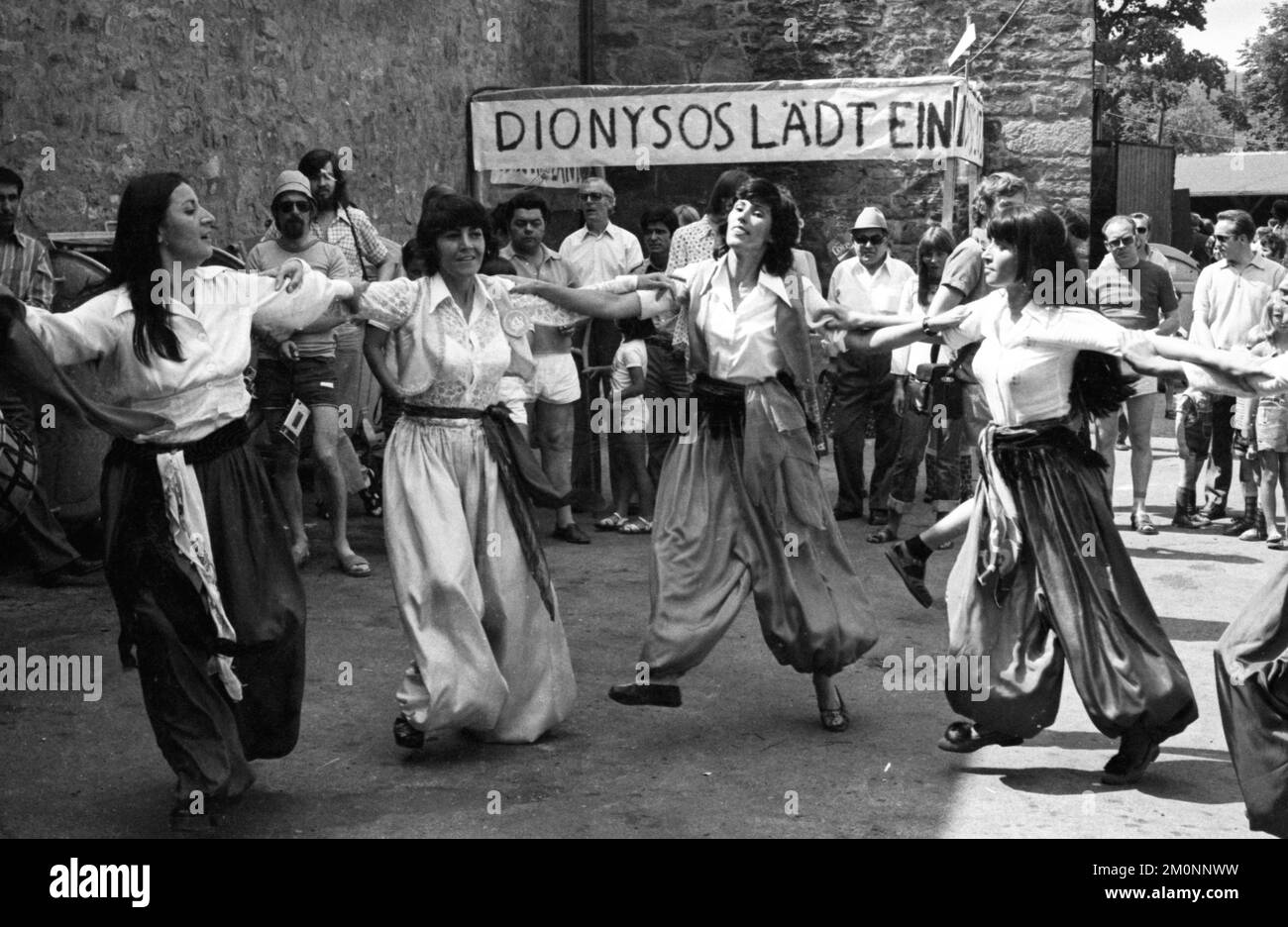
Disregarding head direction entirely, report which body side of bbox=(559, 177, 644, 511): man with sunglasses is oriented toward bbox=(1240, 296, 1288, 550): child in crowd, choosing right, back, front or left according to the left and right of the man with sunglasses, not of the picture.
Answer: left

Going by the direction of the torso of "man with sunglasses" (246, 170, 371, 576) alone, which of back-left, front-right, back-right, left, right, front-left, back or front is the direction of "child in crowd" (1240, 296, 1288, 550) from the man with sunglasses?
left

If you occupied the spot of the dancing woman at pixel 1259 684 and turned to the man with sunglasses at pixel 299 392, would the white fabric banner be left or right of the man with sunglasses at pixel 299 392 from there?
right

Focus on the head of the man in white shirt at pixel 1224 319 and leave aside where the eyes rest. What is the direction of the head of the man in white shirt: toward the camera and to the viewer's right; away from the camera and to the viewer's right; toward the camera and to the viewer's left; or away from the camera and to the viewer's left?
toward the camera and to the viewer's left

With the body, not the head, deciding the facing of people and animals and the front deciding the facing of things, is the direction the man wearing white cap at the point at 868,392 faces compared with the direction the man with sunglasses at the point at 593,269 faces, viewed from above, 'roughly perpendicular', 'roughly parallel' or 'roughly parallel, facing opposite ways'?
roughly parallel

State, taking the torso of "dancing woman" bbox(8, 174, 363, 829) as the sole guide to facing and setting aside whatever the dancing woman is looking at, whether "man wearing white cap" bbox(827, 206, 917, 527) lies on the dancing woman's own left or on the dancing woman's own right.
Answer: on the dancing woman's own left

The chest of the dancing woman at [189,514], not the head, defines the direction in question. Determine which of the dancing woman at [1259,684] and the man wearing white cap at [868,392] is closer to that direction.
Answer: the dancing woman

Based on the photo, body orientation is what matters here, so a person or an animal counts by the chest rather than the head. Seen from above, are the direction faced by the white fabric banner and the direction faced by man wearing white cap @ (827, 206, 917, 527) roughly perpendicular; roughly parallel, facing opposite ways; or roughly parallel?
roughly parallel

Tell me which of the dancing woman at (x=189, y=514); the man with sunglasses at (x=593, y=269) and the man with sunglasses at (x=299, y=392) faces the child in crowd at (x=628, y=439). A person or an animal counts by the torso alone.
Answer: the man with sunglasses at (x=593, y=269)

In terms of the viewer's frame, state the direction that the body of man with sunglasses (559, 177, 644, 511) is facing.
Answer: toward the camera

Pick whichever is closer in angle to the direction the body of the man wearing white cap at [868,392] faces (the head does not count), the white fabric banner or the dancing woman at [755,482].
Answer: the dancing woman

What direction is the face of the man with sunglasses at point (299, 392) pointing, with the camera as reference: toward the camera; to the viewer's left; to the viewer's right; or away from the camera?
toward the camera

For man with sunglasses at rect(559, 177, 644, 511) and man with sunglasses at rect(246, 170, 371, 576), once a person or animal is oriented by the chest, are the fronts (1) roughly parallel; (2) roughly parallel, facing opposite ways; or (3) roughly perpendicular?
roughly parallel

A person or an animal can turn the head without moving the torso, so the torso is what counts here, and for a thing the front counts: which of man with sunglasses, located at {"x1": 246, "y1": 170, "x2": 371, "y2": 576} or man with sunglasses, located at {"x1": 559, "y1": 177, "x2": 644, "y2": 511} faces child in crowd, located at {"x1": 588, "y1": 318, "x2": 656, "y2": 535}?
man with sunglasses, located at {"x1": 559, "y1": 177, "x2": 644, "y2": 511}

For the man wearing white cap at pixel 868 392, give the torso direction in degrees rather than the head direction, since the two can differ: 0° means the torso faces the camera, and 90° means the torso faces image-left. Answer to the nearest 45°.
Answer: approximately 0°

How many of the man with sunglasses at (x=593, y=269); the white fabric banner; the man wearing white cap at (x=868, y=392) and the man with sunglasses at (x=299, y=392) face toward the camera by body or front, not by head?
4

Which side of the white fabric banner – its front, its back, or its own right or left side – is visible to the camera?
front

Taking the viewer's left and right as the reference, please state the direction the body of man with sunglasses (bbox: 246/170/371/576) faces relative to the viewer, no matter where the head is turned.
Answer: facing the viewer
